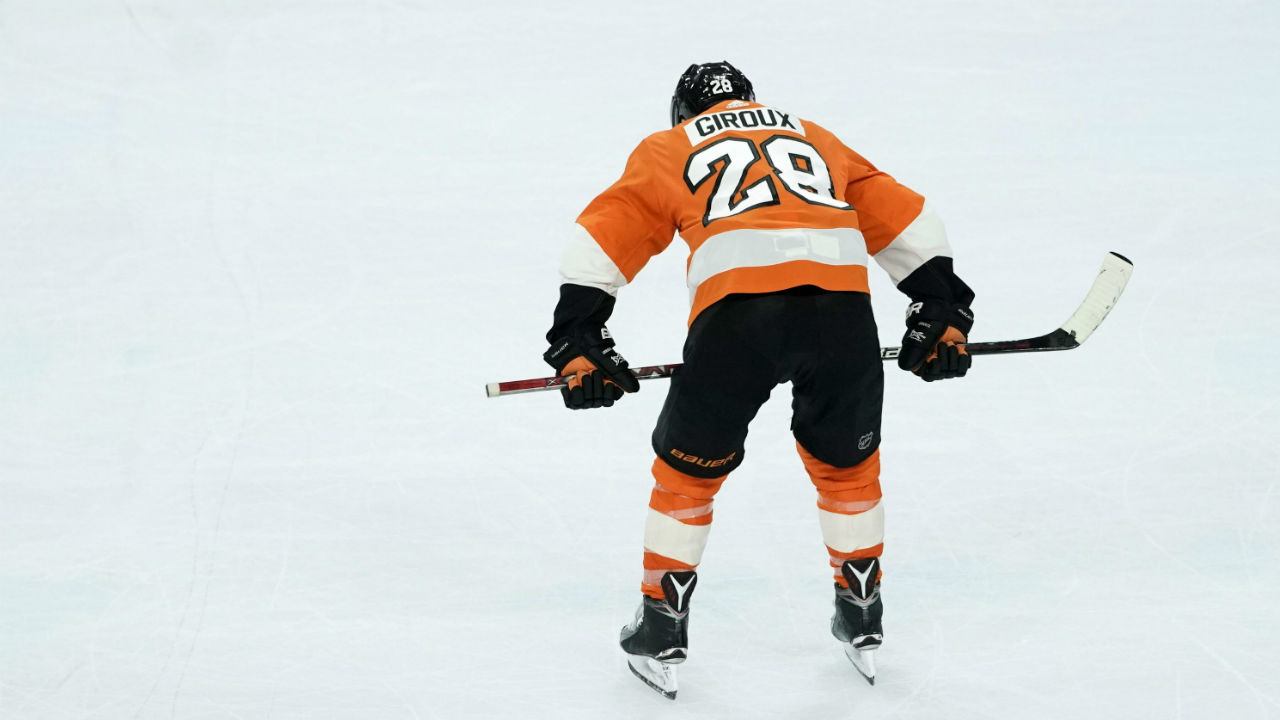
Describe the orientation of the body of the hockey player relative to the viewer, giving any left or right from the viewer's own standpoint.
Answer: facing away from the viewer

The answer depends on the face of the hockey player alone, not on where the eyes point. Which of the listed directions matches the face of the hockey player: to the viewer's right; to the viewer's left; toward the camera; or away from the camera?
away from the camera
